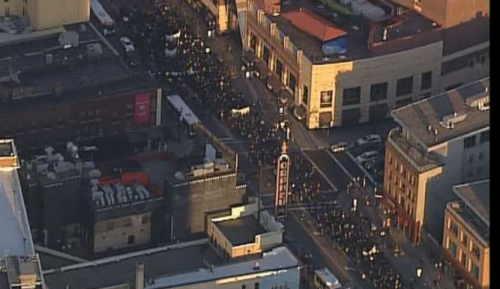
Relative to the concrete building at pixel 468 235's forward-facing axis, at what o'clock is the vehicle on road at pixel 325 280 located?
The vehicle on road is roughly at 1 o'clock from the concrete building.

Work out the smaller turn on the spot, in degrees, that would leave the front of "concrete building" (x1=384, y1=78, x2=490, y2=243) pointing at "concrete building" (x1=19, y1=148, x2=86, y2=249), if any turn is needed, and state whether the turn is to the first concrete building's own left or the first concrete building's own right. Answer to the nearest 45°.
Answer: approximately 45° to the first concrete building's own right

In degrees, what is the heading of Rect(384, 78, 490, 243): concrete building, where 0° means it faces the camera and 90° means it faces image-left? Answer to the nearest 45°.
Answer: approximately 45°
